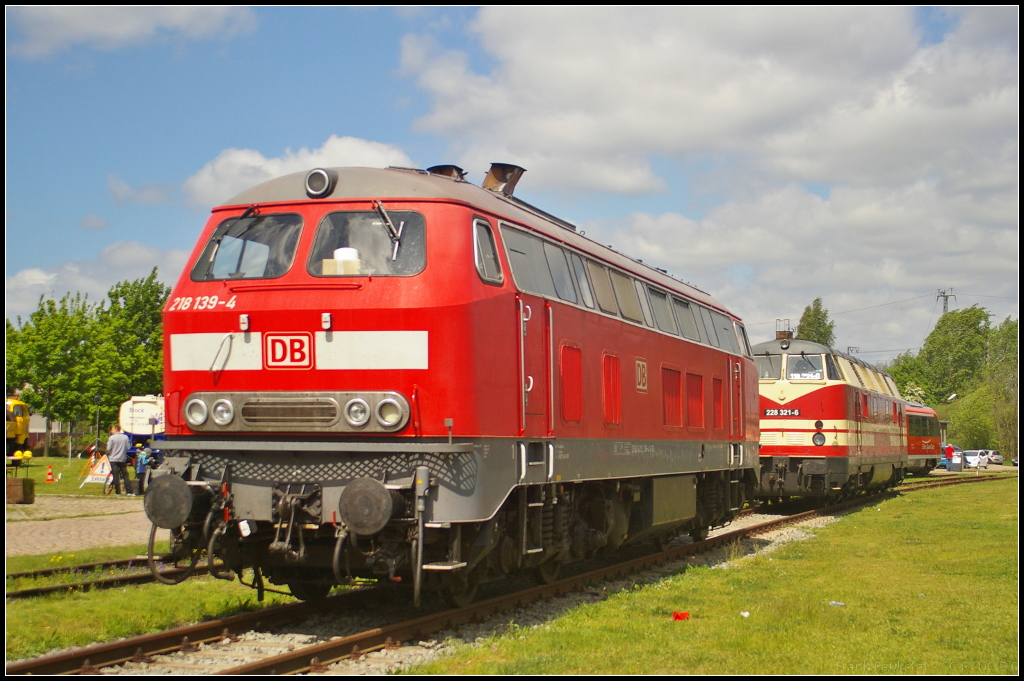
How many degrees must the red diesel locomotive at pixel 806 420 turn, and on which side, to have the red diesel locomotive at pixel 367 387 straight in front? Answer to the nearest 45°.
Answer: approximately 45° to its left

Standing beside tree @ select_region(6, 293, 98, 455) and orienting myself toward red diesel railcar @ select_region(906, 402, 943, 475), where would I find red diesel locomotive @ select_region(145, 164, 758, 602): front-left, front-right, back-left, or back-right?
front-right

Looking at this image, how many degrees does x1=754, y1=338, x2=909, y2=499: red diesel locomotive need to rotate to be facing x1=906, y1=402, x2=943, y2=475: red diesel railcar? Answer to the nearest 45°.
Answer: approximately 135° to its right

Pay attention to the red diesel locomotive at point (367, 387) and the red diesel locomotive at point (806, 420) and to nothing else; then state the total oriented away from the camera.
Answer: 0

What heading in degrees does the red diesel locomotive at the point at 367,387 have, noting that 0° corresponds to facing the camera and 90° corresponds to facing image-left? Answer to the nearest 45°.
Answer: approximately 45°

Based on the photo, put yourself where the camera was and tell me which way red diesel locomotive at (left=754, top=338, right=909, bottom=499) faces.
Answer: facing the viewer and to the left of the viewer

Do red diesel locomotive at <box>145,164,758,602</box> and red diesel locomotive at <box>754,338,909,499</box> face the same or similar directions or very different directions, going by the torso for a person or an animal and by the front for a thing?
same or similar directions

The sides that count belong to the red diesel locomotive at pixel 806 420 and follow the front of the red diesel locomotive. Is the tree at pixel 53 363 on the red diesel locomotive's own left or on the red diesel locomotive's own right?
on the red diesel locomotive's own right

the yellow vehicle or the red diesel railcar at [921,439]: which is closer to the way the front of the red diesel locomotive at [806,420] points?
the yellow vehicle

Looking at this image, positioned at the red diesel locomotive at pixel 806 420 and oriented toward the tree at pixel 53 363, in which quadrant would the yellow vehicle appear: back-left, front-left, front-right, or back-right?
front-left
